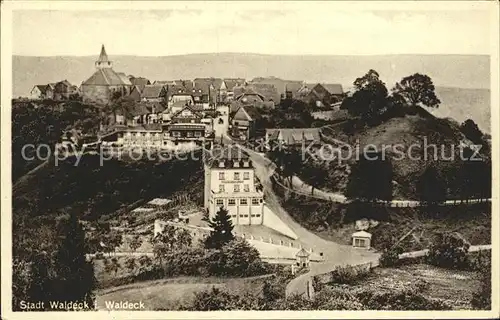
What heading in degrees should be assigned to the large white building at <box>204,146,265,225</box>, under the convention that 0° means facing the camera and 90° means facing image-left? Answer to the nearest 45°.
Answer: approximately 0°

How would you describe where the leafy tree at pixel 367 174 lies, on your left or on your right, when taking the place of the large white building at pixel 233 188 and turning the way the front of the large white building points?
on your left

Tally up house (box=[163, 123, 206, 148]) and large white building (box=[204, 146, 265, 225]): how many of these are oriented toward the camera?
2

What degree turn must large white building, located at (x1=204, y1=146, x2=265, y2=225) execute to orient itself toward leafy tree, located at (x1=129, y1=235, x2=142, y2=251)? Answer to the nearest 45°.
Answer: approximately 90° to its right

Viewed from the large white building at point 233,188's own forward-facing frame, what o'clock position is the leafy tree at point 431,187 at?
The leafy tree is roughly at 9 o'clock from the large white building.
